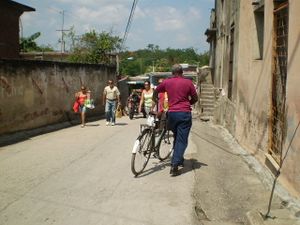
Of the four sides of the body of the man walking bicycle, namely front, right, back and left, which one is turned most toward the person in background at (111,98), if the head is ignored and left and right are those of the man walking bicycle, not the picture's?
front

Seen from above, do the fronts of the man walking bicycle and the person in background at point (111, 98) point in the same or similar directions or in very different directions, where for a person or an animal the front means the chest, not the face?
very different directions

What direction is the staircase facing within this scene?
toward the camera

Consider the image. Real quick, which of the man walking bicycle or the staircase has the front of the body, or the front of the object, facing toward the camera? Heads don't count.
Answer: the staircase

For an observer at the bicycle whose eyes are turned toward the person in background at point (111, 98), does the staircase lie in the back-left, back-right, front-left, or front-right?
front-right

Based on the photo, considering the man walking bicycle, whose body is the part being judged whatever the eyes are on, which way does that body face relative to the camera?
away from the camera

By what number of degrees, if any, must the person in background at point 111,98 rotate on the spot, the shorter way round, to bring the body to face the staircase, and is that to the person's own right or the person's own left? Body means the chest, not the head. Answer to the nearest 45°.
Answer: approximately 135° to the person's own left

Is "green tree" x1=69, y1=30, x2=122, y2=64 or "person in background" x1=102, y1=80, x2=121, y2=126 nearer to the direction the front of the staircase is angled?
the person in background

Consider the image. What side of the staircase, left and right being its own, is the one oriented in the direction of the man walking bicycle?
front

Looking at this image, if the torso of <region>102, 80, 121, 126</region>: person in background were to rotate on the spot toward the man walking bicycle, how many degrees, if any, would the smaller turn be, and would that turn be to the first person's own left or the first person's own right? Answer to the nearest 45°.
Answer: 0° — they already face them

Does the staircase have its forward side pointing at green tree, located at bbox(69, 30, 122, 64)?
no

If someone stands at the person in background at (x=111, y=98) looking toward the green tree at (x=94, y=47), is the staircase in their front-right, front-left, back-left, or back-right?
front-right

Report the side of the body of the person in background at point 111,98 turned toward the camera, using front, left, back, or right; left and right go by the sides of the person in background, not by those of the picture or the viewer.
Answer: front
